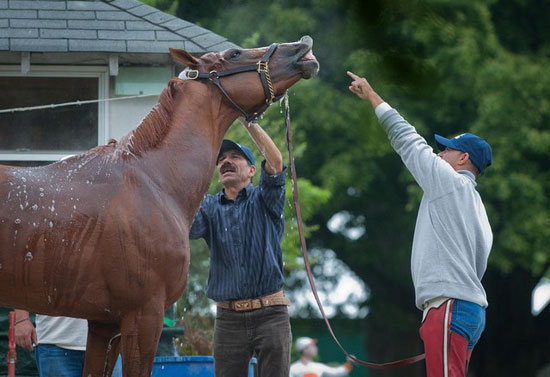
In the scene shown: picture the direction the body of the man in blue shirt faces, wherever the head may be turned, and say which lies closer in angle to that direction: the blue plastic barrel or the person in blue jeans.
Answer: the person in blue jeans

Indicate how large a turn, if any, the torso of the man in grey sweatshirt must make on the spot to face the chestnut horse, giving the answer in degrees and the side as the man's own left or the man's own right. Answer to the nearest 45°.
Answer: approximately 45° to the man's own left

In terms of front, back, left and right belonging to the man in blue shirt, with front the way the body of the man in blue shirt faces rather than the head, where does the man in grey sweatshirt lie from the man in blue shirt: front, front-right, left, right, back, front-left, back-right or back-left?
left

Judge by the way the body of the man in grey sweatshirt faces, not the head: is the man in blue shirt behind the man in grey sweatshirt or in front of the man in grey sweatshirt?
in front

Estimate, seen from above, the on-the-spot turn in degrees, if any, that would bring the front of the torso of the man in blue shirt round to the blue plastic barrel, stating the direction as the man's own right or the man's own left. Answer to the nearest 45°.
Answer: approximately 90° to the man's own right

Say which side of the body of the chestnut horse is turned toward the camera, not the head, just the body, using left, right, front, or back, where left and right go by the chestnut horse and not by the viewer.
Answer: right

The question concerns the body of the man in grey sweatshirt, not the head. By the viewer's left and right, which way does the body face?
facing to the left of the viewer

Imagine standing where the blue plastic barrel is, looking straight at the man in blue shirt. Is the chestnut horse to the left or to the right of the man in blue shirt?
right

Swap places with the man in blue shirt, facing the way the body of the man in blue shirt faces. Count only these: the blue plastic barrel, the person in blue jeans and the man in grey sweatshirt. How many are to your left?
1
